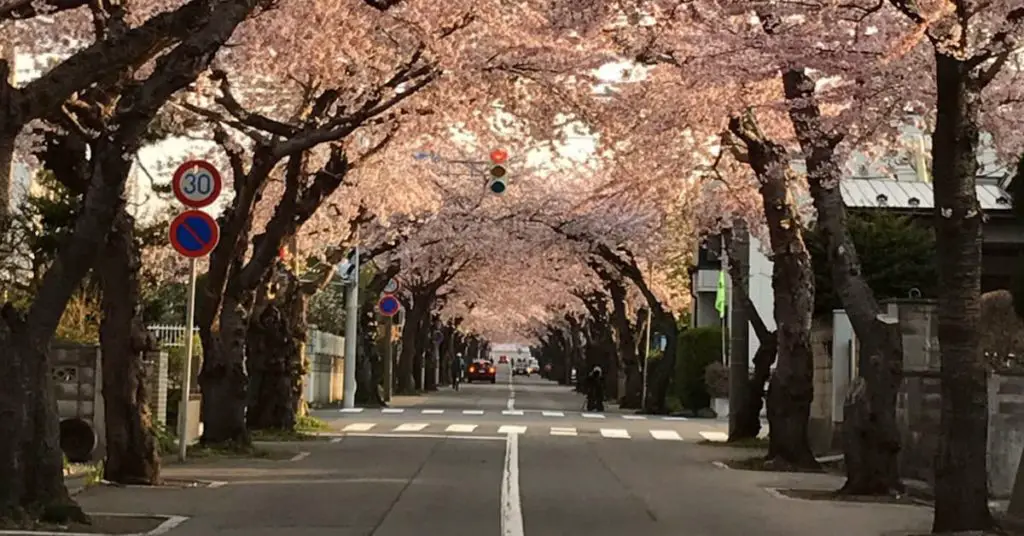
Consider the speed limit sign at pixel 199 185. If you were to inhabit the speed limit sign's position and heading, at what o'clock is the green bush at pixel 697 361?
The green bush is roughly at 7 o'clock from the speed limit sign.

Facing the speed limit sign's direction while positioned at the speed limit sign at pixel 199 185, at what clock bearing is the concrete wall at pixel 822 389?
The concrete wall is roughly at 8 o'clock from the speed limit sign.

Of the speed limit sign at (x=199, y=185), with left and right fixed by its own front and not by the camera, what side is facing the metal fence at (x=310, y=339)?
back

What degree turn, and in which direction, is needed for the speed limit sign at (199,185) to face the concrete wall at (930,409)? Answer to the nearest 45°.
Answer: approximately 90° to its left

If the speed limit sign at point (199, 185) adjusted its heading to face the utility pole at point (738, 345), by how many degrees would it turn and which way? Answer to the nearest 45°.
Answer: approximately 135° to its left

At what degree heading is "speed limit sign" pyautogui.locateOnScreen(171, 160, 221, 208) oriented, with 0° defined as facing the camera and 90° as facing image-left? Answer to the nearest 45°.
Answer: approximately 0°

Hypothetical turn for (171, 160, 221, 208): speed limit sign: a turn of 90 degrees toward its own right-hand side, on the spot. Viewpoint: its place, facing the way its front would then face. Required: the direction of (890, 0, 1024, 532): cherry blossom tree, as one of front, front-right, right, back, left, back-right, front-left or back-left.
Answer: back-left

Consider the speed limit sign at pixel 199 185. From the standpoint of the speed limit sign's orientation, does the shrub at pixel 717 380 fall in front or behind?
behind

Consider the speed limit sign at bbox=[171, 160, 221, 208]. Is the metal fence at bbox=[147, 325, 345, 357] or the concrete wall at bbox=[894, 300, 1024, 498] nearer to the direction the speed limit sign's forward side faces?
the concrete wall

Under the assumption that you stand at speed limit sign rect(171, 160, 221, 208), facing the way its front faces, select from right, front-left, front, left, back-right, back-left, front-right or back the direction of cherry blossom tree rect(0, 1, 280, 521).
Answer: front

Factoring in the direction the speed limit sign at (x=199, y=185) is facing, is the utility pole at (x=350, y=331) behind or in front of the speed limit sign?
behind

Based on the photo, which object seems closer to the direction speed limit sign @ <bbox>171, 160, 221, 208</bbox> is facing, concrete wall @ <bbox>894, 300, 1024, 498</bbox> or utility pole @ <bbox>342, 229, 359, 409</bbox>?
the concrete wall

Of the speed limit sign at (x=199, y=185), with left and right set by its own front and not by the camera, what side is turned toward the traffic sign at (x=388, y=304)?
back

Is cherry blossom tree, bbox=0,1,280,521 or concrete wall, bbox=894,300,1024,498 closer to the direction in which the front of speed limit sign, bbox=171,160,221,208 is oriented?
the cherry blossom tree
